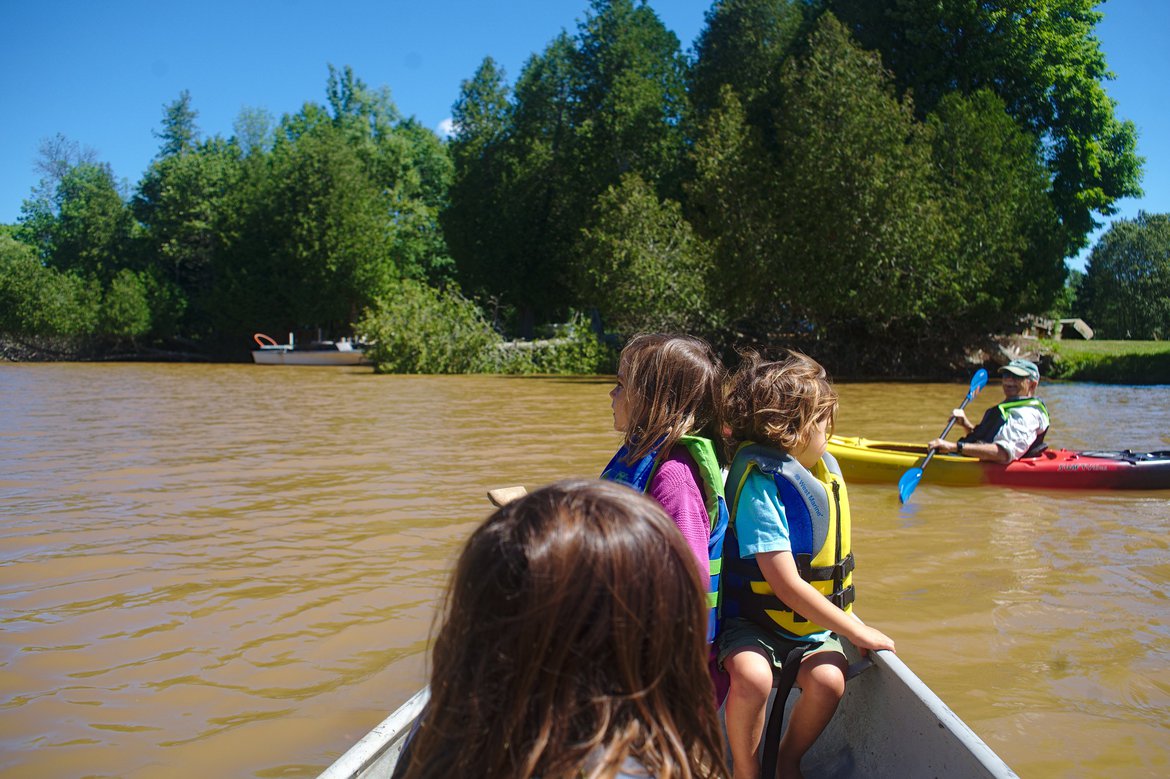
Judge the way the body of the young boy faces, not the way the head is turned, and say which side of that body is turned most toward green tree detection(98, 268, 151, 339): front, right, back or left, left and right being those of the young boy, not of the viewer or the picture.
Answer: back

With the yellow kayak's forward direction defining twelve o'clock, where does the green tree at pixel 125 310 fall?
The green tree is roughly at 1 o'clock from the yellow kayak.

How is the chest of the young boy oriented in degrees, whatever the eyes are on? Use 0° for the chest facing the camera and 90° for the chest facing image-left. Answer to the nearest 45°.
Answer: approximately 315°

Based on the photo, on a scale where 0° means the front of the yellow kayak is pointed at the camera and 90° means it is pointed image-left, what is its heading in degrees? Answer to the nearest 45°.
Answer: approximately 90°

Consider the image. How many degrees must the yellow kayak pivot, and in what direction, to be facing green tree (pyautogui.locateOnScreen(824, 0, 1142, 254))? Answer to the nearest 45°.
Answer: approximately 90° to its right

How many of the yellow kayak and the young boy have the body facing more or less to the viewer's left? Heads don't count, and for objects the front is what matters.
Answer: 1

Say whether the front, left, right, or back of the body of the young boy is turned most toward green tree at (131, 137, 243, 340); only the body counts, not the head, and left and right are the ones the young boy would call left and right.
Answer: back

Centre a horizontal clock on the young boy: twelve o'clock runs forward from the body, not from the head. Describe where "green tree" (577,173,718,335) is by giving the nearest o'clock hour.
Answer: The green tree is roughly at 7 o'clock from the young boy.

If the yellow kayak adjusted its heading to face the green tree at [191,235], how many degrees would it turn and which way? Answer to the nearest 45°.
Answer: approximately 45° to its right
